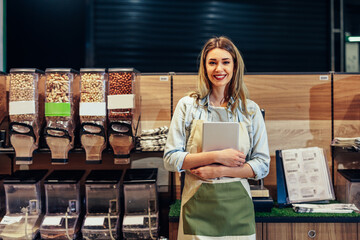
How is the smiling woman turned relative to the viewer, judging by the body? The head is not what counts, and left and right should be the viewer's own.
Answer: facing the viewer

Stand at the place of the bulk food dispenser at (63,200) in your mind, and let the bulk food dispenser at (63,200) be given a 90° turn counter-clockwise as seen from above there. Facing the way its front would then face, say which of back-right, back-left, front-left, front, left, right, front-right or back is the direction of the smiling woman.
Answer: front-right

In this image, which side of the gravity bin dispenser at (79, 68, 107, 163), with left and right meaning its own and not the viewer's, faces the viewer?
front

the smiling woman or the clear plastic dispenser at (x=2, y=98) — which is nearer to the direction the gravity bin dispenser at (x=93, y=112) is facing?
the smiling woman

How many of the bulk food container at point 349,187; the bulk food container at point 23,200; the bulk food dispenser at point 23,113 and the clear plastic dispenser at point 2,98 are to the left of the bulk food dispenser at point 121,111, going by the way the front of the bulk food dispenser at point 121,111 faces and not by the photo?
1

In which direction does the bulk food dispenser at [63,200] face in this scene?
toward the camera

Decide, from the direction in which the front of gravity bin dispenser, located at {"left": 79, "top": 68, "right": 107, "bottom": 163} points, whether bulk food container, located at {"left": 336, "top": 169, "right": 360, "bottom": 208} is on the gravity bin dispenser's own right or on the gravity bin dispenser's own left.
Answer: on the gravity bin dispenser's own left

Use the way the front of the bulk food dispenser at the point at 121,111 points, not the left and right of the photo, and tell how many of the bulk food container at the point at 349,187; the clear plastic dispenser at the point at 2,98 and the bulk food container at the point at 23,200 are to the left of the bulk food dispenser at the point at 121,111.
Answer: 1

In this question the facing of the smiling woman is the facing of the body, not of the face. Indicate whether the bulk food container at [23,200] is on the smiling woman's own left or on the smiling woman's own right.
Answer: on the smiling woman's own right

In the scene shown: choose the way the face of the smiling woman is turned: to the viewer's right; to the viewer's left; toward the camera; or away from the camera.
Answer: toward the camera

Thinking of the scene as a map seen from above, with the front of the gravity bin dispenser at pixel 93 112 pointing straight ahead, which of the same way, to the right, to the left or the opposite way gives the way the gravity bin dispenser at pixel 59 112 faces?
the same way

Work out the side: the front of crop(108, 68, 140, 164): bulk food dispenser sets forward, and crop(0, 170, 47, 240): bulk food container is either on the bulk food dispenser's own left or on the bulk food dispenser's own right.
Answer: on the bulk food dispenser's own right
